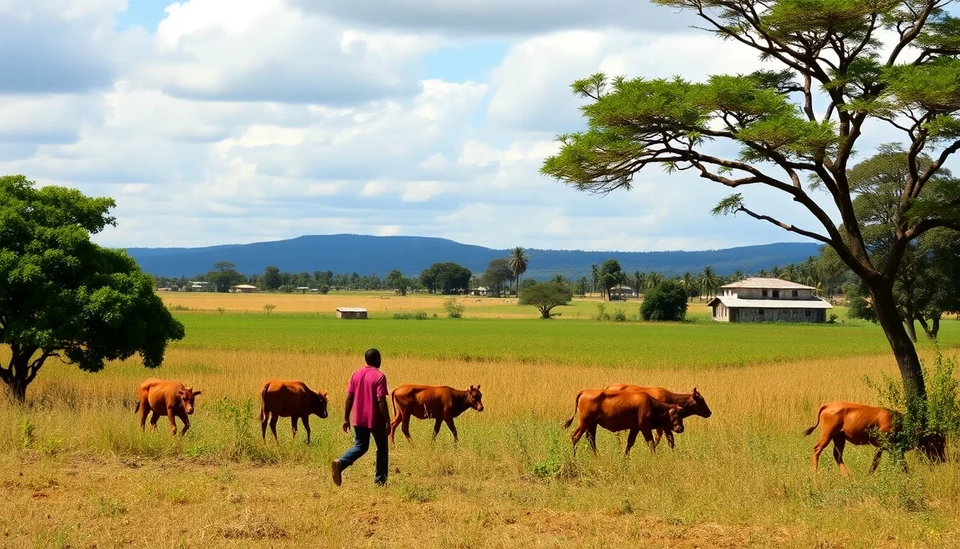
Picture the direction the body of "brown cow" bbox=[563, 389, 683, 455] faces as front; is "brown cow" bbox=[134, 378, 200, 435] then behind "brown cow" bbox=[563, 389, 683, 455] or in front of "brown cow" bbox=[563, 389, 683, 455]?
behind

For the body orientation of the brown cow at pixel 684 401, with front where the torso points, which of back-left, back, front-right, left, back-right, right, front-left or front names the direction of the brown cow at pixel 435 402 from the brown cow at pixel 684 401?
back

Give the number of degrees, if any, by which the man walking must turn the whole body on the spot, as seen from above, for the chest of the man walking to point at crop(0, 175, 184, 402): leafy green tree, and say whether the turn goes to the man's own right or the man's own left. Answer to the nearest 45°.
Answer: approximately 90° to the man's own left

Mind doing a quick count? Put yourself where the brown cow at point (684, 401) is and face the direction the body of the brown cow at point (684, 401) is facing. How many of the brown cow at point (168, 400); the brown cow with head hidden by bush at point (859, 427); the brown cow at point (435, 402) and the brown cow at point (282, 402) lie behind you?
3

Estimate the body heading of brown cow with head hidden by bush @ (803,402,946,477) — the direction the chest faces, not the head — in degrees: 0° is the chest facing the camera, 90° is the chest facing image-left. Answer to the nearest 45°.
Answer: approximately 270°

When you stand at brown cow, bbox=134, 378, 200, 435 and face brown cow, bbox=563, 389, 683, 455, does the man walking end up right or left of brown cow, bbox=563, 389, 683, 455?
right

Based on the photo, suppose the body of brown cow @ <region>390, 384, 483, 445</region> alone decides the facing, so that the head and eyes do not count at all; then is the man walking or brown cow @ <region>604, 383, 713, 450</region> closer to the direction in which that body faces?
the brown cow

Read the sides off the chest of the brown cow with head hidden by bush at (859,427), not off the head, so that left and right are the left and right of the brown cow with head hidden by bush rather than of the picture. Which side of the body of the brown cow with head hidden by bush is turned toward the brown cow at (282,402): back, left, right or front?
back

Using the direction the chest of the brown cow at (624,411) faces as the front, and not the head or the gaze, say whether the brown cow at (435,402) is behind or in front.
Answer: behind

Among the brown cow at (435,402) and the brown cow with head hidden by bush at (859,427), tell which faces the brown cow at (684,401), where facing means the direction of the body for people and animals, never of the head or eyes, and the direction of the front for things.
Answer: the brown cow at (435,402)

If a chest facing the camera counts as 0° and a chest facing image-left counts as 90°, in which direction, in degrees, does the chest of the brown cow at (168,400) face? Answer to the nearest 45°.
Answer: approximately 315°

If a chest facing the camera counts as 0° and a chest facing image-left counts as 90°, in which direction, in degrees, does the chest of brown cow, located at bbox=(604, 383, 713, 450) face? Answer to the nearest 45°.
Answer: approximately 270°

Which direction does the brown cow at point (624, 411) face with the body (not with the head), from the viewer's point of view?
to the viewer's right

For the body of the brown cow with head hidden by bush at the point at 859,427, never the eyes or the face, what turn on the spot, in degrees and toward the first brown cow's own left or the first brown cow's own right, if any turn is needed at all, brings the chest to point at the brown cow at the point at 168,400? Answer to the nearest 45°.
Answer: approximately 180°

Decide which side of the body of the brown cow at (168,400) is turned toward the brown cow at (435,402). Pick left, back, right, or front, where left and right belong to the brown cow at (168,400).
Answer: front
